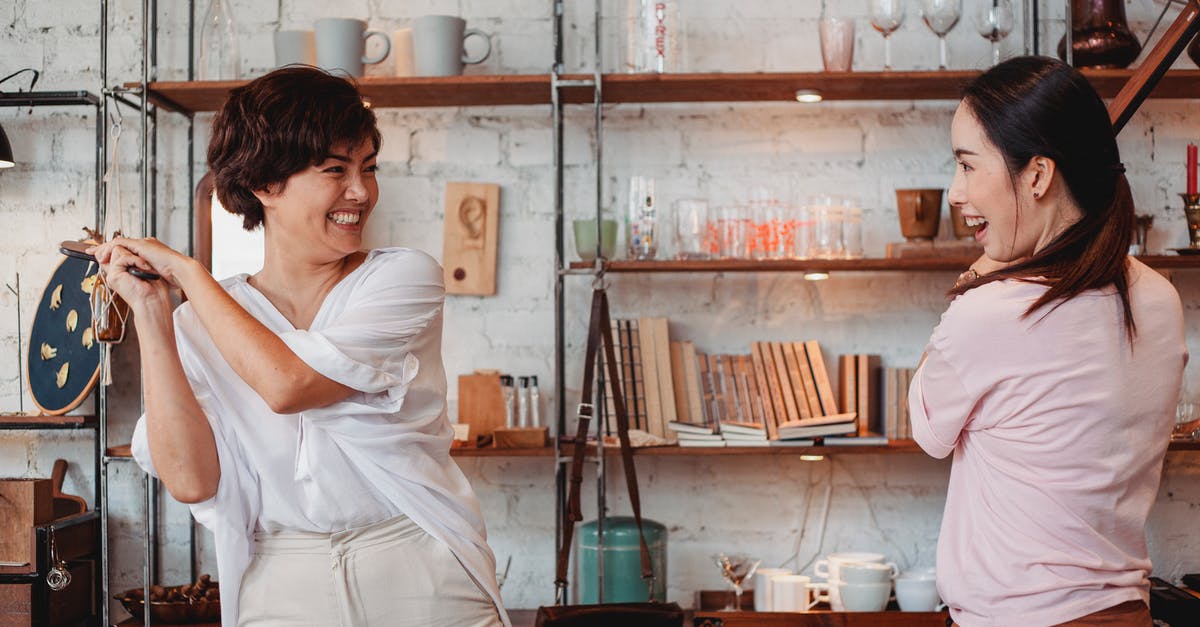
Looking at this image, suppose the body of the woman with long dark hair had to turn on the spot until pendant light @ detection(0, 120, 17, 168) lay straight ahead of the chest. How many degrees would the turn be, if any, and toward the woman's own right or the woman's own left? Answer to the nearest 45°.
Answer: approximately 45° to the woman's own left

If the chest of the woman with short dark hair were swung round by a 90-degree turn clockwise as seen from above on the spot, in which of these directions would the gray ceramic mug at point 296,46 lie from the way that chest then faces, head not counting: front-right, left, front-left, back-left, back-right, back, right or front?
right

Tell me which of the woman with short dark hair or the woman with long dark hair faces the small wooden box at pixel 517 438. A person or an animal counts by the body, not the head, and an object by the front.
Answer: the woman with long dark hair

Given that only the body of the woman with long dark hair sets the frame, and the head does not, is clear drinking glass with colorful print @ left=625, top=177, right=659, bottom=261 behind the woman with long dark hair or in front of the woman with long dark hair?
in front

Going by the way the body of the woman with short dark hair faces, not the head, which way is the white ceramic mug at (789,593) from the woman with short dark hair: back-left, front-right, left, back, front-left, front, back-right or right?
back-left

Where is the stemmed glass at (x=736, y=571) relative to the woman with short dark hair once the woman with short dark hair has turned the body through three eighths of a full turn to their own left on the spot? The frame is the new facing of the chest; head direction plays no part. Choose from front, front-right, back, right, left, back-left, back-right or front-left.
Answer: front

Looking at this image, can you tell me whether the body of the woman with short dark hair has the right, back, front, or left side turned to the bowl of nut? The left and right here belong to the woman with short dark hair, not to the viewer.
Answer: back

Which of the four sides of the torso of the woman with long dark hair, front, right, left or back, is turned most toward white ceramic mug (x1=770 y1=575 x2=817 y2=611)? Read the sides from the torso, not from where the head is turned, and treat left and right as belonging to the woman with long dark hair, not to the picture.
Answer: front

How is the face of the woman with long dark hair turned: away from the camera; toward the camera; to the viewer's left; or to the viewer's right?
to the viewer's left

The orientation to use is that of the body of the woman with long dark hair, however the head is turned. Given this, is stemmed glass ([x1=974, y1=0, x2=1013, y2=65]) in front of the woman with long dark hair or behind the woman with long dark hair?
in front

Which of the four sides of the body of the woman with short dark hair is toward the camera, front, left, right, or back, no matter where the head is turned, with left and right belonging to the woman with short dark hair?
front

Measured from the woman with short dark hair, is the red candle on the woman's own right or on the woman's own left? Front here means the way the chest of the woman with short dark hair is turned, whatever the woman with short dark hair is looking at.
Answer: on the woman's own left

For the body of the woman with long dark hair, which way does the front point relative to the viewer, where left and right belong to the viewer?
facing away from the viewer and to the left of the viewer

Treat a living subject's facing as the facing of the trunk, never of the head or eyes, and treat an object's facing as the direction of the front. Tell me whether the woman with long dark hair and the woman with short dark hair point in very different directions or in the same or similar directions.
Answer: very different directions

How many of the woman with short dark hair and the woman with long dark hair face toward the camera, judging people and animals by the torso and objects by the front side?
1

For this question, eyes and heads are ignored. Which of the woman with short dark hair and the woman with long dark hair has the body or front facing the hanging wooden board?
the woman with long dark hair
